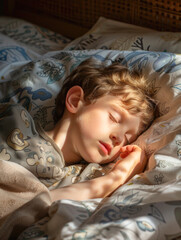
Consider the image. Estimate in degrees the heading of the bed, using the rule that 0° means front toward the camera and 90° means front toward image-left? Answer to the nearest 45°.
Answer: approximately 0°
